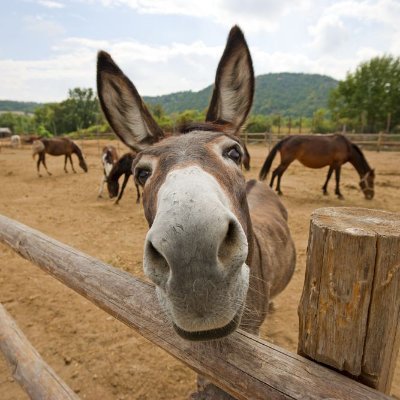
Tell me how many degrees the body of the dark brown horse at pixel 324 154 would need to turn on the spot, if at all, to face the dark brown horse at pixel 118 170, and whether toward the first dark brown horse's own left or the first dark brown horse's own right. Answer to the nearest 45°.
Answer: approximately 135° to the first dark brown horse's own right

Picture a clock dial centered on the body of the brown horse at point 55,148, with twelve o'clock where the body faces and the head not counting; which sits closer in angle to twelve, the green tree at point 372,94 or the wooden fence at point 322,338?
the green tree

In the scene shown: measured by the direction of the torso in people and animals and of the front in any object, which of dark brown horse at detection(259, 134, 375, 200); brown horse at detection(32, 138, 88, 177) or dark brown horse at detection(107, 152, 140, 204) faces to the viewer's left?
the dark brown horse at detection(107, 152, 140, 204)

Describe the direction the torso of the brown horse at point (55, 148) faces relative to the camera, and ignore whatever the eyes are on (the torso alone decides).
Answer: to the viewer's right

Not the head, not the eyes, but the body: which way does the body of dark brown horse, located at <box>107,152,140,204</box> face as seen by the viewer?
to the viewer's left

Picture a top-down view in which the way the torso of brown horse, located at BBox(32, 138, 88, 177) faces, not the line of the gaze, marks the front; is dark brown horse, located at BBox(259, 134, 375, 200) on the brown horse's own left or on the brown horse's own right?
on the brown horse's own right

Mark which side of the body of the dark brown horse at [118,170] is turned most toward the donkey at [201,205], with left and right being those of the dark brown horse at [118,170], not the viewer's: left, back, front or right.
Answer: left

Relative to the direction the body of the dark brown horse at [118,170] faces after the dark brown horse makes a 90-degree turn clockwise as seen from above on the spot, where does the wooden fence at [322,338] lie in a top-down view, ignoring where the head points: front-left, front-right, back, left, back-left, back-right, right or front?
back

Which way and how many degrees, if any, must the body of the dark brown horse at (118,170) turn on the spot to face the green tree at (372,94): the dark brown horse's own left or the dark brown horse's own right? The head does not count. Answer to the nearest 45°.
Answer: approximately 135° to the dark brown horse's own right

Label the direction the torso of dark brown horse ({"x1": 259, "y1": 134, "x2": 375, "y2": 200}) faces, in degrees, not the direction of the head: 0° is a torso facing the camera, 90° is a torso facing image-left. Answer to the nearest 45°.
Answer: approximately 270°

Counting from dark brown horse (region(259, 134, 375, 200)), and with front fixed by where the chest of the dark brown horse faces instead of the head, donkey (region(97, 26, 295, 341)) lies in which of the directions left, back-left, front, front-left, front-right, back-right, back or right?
right

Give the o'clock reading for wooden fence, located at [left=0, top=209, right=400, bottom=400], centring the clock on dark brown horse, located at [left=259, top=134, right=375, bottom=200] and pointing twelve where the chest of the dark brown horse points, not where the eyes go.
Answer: The wooden fence is roughly at 3 o'clock from the dark brown horse.
